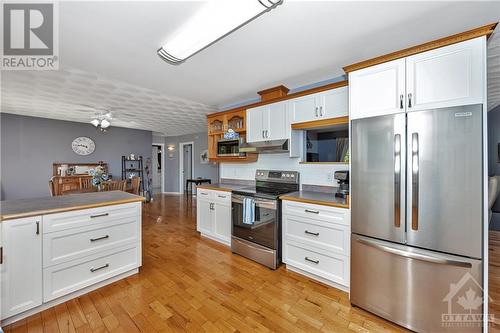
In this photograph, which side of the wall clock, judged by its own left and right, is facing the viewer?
front

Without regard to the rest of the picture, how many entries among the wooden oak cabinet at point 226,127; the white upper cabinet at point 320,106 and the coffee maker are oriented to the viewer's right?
0

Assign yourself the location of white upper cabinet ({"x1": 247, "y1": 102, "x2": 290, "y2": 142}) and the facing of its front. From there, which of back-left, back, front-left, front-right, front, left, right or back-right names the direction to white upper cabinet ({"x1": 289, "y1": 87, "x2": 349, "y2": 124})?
left

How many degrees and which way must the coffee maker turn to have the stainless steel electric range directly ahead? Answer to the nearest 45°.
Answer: approximately 45° to its right

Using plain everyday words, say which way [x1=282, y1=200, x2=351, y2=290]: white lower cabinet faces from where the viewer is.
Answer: facing the viewer and to the left of the viewer

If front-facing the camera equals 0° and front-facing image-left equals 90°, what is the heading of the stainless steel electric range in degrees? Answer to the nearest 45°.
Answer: approximately 45°

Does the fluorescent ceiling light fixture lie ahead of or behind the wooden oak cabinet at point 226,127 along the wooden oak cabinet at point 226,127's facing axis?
ahead

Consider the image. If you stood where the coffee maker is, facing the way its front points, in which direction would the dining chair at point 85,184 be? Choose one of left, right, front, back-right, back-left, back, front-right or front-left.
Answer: front-right

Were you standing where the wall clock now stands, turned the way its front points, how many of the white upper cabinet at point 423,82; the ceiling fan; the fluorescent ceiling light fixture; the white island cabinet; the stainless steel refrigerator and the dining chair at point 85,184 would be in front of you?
6

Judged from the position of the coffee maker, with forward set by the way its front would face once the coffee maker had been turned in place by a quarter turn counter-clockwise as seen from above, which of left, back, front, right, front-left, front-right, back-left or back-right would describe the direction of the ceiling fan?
back-right

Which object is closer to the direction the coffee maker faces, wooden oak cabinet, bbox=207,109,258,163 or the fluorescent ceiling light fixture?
the fluorescent ceiling light fixture
